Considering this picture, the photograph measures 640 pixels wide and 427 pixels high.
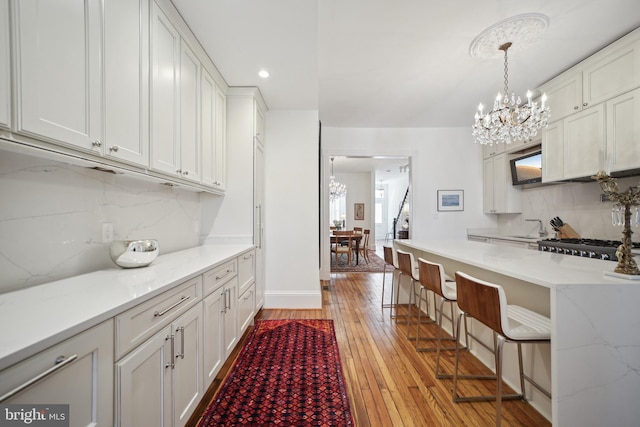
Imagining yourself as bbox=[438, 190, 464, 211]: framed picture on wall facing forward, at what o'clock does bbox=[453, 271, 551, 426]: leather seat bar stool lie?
The leather seat bar stool is roughly at 12 o'clock from the framed picture on wall.

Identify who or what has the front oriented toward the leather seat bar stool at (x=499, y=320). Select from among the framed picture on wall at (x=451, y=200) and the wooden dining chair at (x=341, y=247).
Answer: the framed picture on wall

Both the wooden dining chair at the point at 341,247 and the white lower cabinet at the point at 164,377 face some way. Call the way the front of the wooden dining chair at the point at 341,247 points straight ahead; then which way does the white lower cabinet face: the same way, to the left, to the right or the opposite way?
to the right

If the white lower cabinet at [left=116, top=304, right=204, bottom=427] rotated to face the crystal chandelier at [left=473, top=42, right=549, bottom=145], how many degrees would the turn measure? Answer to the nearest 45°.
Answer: approximately 45° to its left

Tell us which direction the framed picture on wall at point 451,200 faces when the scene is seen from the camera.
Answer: facing the viewer

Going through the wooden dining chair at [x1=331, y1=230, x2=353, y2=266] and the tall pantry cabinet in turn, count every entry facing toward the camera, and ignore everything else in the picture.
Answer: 0

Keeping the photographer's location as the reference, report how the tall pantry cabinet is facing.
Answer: facing to the right of the viewer

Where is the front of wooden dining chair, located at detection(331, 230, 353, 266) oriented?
away from the camera

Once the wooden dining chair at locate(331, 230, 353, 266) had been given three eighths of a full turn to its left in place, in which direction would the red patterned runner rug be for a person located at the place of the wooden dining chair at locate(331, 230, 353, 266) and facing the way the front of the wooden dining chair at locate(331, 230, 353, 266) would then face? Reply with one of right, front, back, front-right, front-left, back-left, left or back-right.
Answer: front-left

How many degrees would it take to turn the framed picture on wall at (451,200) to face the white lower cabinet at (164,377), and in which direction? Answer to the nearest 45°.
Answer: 0° — it already faces it

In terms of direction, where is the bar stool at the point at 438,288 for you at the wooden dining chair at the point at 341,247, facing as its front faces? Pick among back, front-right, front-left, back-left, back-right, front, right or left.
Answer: back

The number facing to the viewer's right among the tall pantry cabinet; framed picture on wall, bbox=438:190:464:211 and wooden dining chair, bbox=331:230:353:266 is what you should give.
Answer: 1

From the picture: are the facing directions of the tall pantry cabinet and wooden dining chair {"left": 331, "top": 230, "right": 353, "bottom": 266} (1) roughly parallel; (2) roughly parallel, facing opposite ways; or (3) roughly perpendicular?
roughly perpendicular

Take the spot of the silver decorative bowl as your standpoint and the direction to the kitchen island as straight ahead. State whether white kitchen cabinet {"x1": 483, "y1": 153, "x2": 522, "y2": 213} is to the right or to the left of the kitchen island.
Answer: left
